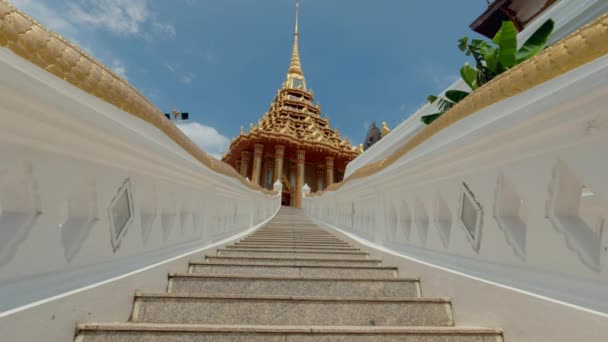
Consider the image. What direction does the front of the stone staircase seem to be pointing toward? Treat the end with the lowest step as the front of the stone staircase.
toward the camera

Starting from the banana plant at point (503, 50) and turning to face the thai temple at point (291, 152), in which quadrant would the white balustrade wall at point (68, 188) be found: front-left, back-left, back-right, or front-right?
back-left

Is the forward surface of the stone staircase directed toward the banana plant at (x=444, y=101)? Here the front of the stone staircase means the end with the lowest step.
no

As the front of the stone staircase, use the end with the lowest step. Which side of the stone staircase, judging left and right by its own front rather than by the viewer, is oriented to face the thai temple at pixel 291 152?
back
